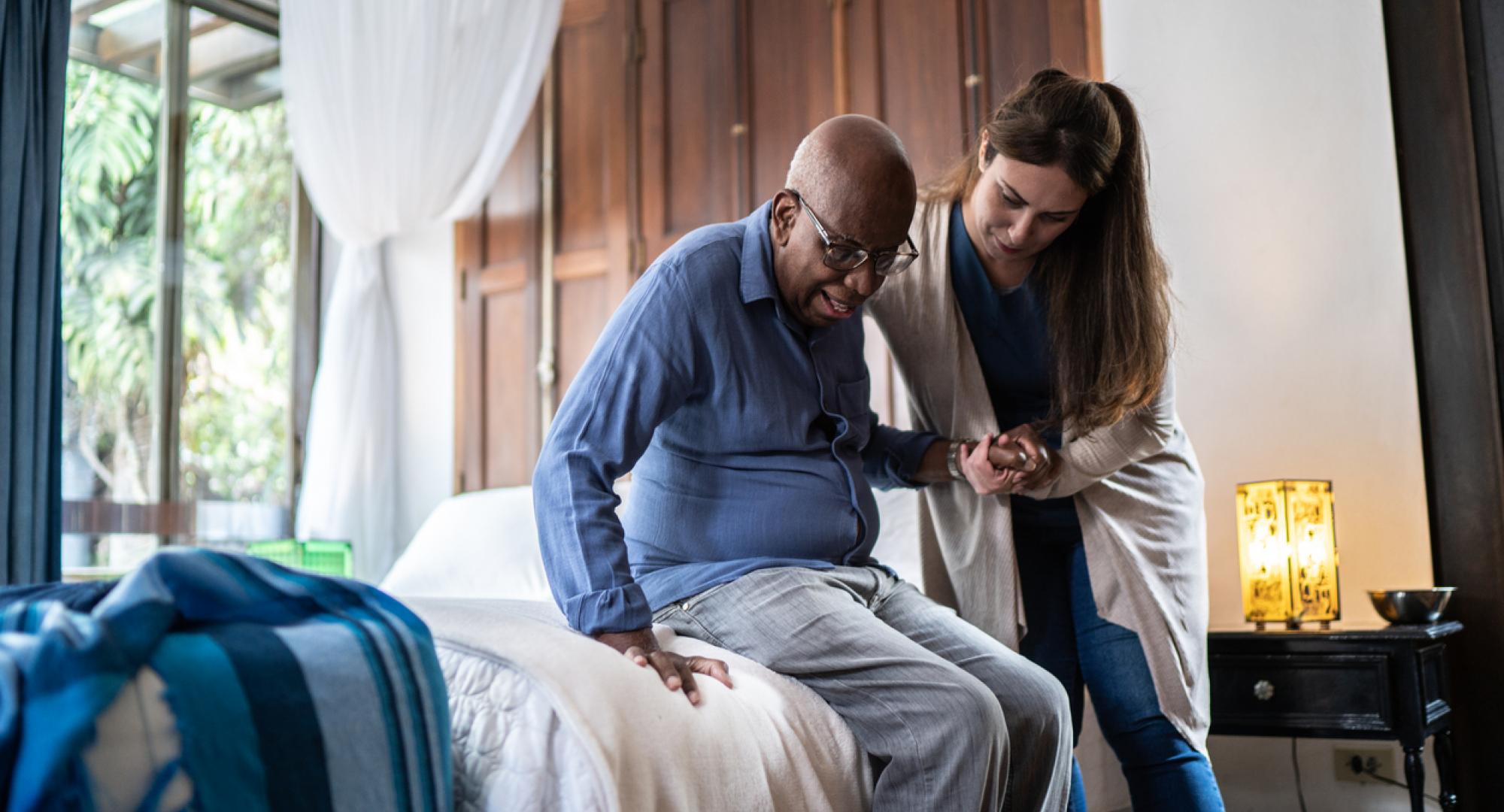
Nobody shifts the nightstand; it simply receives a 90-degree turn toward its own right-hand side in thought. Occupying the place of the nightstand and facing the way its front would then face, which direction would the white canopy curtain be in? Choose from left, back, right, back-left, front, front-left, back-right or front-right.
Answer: front

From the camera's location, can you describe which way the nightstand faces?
facing the viewer

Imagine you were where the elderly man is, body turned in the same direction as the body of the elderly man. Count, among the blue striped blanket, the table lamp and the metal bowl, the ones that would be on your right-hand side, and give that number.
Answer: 1

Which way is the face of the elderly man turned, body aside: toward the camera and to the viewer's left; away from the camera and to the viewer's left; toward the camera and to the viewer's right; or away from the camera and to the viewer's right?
toward the camera and to the viewer's right

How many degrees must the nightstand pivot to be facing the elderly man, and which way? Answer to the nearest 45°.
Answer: approximately 45° to its right

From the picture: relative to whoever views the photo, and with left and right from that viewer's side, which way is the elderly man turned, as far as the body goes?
facing the viewer and to the right of the viewer

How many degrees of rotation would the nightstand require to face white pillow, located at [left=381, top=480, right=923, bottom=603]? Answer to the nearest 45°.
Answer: approximately 90° to its right

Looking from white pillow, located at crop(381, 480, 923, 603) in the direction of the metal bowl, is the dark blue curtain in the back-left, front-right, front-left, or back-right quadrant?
back-right

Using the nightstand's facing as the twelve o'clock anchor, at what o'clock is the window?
The window is roughly at 3 o'clock from the nightstand.

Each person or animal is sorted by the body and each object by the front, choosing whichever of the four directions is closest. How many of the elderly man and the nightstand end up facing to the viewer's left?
0

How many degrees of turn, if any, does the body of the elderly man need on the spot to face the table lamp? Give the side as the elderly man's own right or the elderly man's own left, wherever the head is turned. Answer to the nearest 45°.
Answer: approximately 90° to the elderly man's own left

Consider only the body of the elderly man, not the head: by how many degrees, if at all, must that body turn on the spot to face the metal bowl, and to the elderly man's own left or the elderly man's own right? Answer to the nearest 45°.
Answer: approximately 90° to the elderly man's own left

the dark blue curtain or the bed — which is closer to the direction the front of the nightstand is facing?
the bed
